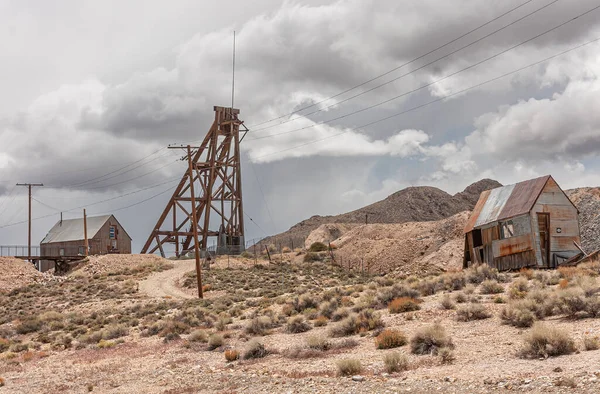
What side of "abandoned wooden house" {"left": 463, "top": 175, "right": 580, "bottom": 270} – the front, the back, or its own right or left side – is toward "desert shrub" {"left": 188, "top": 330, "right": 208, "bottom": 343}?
right

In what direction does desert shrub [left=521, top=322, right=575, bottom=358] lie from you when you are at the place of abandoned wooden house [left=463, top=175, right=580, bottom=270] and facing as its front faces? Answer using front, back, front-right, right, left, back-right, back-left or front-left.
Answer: front-right

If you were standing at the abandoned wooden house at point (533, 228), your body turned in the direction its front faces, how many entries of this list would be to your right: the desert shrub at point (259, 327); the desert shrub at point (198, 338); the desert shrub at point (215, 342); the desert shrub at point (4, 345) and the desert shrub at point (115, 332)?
5

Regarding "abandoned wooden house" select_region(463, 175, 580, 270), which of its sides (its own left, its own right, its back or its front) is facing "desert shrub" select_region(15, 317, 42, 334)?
right

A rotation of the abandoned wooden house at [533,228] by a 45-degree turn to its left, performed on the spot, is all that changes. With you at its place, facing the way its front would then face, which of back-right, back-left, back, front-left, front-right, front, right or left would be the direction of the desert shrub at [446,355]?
right

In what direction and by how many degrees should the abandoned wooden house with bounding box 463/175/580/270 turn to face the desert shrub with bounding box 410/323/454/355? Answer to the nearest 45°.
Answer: approximately 45° to its right

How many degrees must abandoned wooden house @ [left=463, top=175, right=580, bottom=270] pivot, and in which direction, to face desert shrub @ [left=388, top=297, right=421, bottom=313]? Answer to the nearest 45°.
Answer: approximately 45° to its right

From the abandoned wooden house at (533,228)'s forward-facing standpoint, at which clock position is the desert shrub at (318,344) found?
The desert shrub is roughly at 2 o'clock from the abandoned wooden house.

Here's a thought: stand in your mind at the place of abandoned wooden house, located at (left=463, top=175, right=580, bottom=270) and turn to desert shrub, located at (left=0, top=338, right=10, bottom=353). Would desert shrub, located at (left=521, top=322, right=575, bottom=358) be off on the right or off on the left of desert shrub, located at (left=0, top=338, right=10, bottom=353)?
left

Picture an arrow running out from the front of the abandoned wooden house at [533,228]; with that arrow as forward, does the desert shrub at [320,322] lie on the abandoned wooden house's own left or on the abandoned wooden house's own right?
on the abandoned wooden house's own right

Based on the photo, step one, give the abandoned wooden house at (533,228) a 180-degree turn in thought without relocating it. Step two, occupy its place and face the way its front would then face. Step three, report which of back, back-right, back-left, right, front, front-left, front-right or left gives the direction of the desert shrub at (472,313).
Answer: back-left

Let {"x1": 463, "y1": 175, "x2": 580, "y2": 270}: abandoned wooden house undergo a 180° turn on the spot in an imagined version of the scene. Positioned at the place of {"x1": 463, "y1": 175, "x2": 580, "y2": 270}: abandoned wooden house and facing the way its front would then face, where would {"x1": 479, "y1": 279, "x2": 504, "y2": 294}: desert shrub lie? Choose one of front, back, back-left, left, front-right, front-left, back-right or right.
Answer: back-left

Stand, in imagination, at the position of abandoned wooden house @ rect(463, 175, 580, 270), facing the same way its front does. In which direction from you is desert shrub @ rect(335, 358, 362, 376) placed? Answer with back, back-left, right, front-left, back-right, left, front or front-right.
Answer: front-right

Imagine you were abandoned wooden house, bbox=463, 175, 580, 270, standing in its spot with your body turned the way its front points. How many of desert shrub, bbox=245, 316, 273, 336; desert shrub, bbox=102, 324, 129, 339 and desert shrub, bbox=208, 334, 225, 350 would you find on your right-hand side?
3
